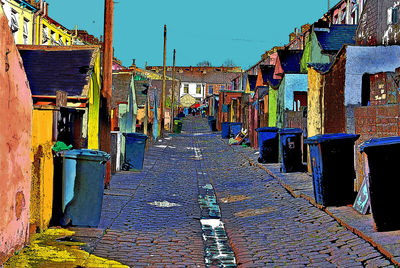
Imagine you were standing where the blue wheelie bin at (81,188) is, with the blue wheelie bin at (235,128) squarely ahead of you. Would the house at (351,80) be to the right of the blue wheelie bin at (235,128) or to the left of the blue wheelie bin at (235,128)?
right

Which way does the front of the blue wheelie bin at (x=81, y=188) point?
to the viewer's right

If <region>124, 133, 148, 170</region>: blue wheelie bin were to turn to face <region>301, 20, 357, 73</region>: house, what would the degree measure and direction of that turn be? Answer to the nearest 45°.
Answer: approximately 45° to its left

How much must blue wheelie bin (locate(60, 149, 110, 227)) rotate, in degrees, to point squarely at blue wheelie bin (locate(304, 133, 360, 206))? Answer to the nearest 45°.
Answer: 0° — it already faces it

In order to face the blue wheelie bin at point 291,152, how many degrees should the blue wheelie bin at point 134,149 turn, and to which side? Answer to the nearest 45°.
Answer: approximately 45° to its right

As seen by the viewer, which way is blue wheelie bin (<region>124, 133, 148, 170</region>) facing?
to the viewer's right

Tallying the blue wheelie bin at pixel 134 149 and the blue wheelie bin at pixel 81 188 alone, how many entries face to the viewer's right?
2
